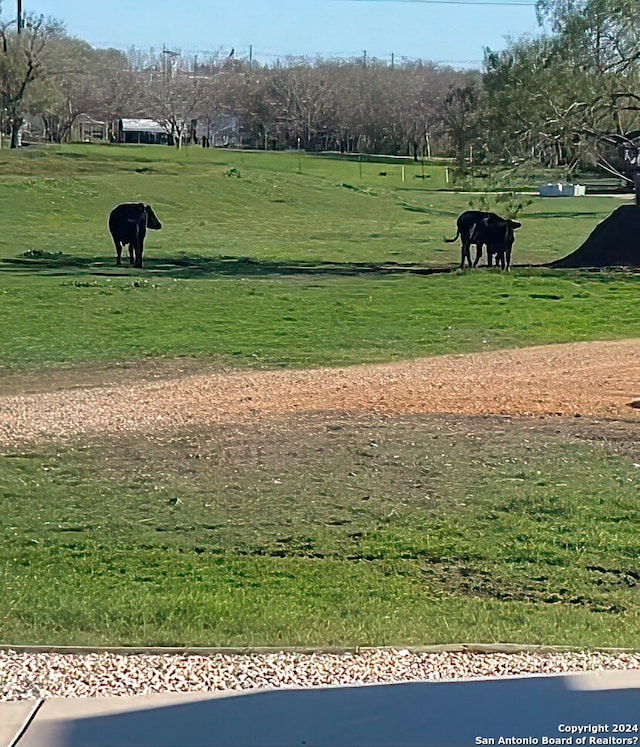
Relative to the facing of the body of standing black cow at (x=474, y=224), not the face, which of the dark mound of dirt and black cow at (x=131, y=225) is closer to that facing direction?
the dark mound of dirt

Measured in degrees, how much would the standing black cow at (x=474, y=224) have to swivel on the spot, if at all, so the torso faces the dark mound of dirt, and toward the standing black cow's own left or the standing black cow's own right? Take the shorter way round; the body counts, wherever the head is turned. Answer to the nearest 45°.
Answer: approximately 45° to the standing black cow's own left

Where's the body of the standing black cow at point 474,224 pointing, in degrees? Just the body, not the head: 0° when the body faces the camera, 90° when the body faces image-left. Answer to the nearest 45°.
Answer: approximately 270°

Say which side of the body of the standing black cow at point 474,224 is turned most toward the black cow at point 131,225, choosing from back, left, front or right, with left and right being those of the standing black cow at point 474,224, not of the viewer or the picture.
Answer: back

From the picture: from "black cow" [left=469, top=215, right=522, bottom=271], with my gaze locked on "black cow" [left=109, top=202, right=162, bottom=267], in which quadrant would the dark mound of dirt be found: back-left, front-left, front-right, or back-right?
back-right
